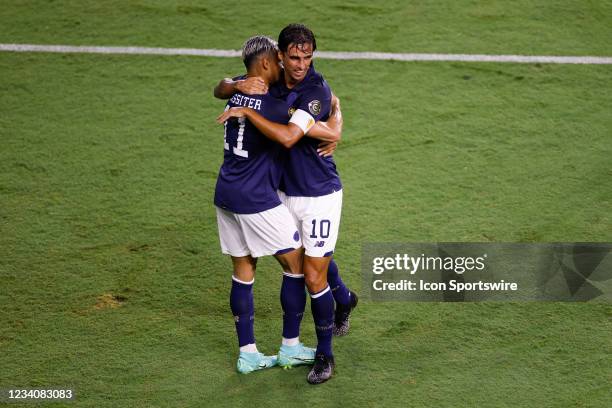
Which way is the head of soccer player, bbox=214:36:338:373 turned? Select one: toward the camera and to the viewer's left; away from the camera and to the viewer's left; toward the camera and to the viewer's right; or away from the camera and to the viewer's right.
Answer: away from the camera and to the viewer's right

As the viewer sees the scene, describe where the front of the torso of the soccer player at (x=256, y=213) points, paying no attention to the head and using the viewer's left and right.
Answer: facing away from the viewer and to the right of the viewer

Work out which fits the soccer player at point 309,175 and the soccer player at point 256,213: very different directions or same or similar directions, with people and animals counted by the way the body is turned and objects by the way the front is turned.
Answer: very different directions

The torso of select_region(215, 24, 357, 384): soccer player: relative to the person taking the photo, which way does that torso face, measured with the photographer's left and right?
facing the viewer and to the left of the viewer

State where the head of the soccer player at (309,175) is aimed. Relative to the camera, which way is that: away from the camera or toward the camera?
toward the camera
